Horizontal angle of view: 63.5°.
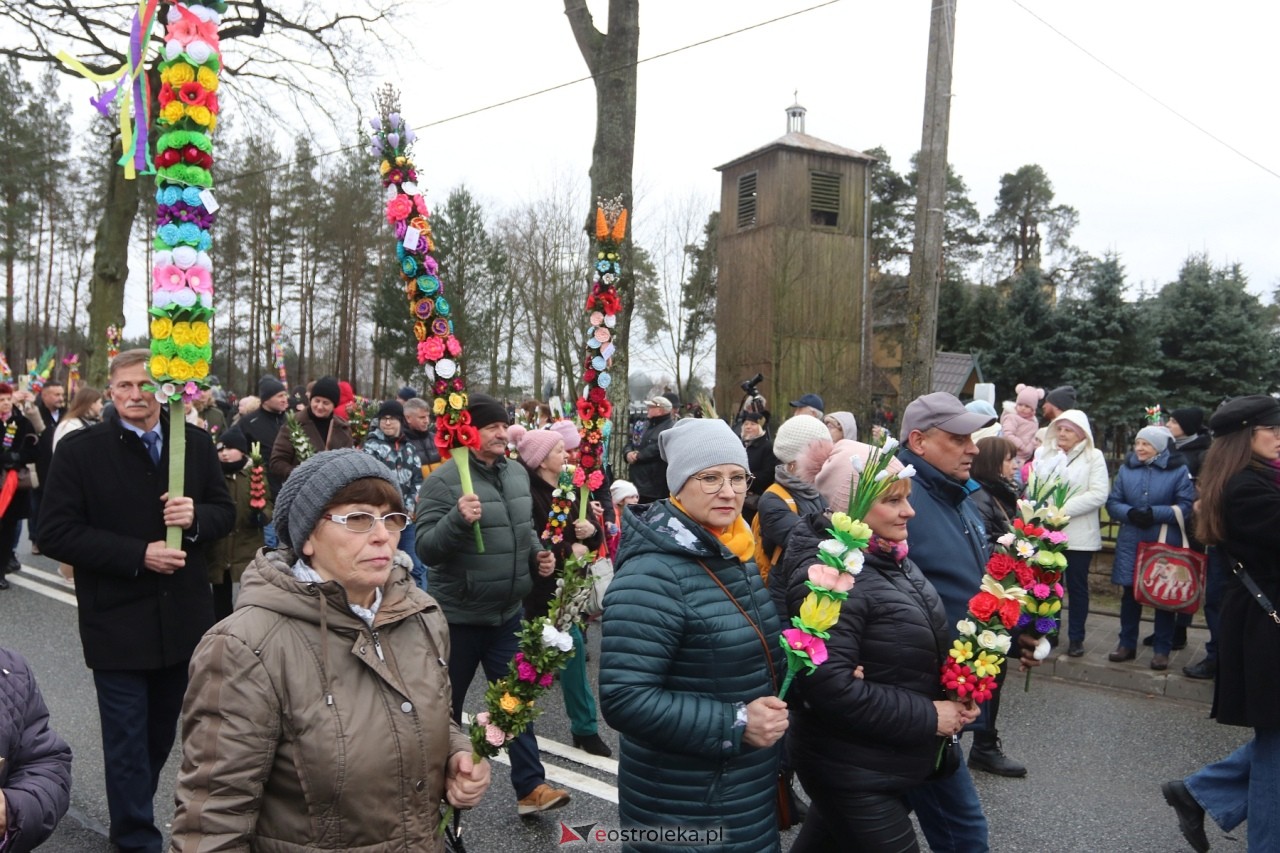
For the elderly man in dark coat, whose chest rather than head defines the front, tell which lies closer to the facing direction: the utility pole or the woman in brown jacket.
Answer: the woman in brown jacket

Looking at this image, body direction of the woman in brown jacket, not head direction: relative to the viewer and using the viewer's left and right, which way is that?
facing the viewer and to the right of the viewer

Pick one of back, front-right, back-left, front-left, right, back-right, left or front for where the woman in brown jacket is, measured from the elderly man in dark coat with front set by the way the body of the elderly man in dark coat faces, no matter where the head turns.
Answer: front

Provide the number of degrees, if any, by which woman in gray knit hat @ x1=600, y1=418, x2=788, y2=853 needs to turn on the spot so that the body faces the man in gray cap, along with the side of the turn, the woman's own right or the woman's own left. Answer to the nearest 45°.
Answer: approximately 90° to the woman's own left

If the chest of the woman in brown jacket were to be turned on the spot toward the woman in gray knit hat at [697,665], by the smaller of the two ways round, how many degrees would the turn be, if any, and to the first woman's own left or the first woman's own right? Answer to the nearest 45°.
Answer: approximately 45° to the first woman's own left

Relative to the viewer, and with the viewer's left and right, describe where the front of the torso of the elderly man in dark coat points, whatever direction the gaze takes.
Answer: facing the viewer

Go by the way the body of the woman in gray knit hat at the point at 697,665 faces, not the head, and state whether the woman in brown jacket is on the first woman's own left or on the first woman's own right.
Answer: on the first woman's own right

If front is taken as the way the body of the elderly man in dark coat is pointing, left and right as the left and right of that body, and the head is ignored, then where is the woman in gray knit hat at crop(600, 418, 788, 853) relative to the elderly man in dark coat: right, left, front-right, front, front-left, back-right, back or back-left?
front-left

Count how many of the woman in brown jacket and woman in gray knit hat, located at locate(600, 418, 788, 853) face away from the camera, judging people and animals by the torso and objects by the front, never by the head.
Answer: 0

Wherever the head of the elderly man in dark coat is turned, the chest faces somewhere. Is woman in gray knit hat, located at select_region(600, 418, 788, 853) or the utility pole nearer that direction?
the woman in gray knit hat

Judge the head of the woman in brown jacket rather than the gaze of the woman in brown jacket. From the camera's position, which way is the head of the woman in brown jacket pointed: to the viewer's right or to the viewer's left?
to the viewer's right

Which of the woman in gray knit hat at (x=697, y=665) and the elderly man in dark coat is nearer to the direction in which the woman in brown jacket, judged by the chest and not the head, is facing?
the woman in gray knit hat
